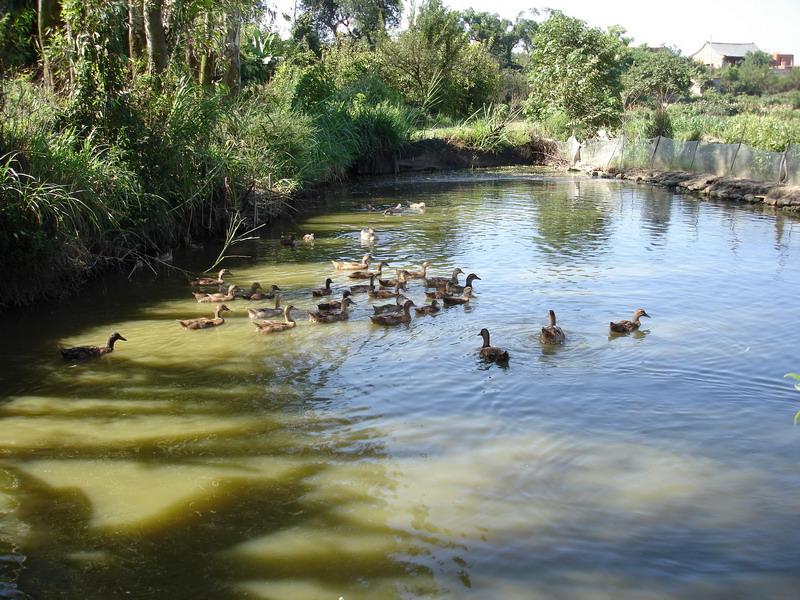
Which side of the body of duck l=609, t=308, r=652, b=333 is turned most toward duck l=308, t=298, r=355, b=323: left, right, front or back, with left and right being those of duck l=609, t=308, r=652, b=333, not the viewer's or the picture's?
back

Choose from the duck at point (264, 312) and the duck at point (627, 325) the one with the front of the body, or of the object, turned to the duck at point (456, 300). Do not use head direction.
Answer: the duck at point (264, 312)

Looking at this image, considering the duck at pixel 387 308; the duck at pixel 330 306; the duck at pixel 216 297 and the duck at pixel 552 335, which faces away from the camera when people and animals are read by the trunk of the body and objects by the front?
the duck at pixel 552 335

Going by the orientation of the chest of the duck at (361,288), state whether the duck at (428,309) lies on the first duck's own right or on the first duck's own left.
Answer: on the first duck's own right

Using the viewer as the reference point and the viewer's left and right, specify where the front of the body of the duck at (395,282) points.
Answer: facing to the right of the viewer

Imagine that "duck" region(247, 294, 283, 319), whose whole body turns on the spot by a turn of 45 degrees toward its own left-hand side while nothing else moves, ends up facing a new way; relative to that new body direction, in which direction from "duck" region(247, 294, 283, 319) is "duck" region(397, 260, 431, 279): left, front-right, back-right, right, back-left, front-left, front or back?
front

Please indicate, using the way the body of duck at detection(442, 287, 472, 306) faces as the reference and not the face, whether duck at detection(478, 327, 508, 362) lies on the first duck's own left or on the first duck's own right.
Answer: on the first duck's own right

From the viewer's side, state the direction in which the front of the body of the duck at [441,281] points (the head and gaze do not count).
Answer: to the viewer's right

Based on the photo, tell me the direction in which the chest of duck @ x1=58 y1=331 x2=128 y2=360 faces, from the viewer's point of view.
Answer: to the viewer's right

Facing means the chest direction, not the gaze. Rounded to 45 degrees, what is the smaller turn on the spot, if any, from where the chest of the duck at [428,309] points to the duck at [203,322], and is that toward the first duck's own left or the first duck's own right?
approximately 180°

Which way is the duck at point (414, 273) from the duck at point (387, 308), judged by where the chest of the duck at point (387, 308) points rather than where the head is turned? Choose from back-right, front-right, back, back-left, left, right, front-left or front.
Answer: left

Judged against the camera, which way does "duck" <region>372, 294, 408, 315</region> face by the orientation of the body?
to the viewer's right

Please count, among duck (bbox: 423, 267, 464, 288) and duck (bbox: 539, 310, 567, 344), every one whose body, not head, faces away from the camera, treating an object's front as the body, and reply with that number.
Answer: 1

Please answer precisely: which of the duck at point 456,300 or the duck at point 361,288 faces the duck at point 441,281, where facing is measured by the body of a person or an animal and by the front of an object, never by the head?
the duck at point 361,288

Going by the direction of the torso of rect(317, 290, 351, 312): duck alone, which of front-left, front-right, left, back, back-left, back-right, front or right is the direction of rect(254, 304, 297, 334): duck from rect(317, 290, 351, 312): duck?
back-right

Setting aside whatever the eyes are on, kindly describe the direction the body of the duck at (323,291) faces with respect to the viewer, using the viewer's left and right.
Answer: facing to the right of the viewer
